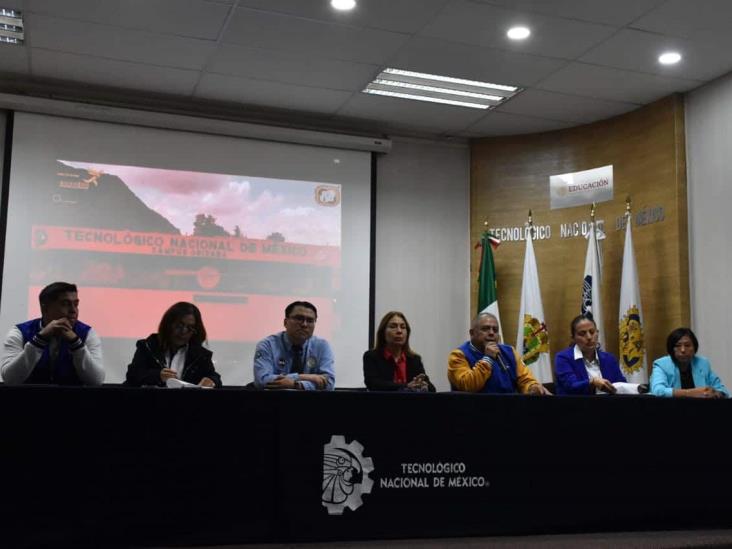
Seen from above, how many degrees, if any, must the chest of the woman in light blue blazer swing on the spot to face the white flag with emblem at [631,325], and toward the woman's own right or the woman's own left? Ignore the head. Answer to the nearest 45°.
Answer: approximately 180°

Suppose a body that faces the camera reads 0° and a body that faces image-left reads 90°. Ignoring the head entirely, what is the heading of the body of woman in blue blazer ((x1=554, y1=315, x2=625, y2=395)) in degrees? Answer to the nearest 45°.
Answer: approximately 315°

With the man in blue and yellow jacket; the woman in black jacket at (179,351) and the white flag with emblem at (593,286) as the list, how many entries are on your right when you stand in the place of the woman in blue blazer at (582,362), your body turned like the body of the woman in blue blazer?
2

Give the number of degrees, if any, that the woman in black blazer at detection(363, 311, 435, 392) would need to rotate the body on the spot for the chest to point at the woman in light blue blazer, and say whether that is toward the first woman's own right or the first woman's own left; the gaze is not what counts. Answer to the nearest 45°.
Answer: approximately 45° to the first woman's own left

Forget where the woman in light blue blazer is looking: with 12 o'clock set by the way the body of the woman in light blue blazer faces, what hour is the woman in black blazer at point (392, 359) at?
The woman in black blazer is roughly at 2 o'clock from the woman in light blue blazer.

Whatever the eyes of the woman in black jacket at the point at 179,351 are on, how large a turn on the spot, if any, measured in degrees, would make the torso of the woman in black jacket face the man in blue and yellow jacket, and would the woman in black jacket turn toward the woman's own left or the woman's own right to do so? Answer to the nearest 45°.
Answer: approximately 90° to the woman's own left

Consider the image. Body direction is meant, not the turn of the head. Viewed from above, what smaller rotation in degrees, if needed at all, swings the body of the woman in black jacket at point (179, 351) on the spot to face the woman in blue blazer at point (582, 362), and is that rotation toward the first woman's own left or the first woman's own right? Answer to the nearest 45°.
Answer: approximately 90° to the first woman's own left

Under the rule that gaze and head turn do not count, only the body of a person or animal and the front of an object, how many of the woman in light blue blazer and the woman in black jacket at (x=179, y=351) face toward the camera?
2

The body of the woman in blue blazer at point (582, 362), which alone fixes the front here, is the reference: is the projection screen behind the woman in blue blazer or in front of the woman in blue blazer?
behind

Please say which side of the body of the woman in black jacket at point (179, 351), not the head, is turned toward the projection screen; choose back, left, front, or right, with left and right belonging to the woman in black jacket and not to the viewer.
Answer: back

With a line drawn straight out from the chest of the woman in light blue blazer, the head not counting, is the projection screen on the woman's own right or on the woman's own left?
on the woman's own right
